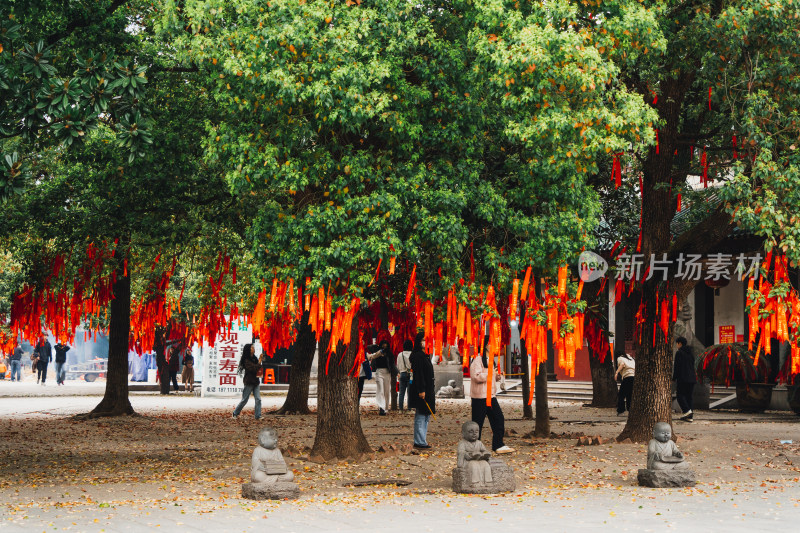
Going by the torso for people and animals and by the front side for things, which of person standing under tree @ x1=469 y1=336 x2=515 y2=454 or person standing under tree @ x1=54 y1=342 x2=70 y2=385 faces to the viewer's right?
person standing under tree @ x1=469 y1=336 x2=515 y2=454

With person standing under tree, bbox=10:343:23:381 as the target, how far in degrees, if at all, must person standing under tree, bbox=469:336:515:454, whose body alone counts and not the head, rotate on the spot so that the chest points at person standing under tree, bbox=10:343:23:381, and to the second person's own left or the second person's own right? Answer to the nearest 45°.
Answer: approximately 135° to the second person's own left

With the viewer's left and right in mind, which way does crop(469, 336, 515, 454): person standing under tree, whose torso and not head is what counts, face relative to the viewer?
facing to the right of the viewer

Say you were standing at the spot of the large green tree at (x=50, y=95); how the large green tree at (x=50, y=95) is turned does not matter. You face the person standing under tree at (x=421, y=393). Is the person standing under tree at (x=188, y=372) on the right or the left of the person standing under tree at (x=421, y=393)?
left

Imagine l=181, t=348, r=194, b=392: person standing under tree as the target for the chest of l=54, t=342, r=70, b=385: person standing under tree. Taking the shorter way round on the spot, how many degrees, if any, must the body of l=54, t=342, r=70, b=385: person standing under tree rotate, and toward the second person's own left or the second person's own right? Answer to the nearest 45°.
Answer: approximately 45° to the second person's own left

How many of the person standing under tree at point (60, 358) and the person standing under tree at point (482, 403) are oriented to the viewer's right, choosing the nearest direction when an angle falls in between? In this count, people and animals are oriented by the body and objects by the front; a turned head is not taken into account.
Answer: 1

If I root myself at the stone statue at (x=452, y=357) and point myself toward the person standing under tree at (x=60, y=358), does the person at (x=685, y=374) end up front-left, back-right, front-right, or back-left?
back-left
